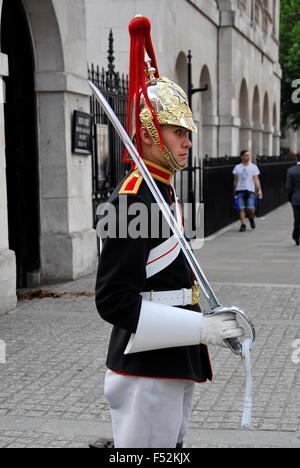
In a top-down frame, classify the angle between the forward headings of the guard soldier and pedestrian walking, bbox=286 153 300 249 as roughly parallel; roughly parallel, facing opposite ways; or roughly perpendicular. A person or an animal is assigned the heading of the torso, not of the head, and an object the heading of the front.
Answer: roughly perpendicular

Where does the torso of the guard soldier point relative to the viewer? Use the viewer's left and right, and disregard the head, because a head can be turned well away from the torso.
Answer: facing to the right of the viewer

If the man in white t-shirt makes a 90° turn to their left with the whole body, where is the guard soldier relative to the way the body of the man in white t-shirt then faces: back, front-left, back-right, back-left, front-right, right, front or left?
right

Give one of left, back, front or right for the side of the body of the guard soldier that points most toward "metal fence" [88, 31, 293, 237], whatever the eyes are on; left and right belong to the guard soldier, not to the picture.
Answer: left

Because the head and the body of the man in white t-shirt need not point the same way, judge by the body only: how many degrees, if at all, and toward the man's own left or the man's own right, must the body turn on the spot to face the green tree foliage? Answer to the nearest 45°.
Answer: approximately 180°

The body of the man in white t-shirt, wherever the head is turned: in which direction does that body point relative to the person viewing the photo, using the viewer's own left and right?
facing the viewer

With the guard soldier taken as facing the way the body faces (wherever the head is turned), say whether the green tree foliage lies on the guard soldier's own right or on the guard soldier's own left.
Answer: on the guard soldier's own left
